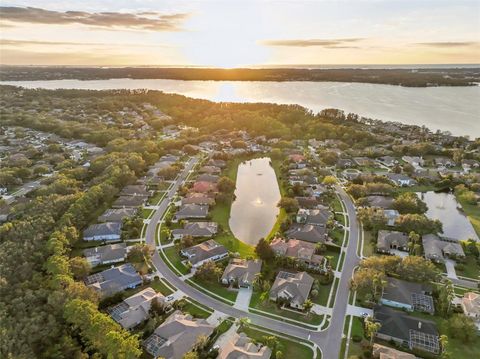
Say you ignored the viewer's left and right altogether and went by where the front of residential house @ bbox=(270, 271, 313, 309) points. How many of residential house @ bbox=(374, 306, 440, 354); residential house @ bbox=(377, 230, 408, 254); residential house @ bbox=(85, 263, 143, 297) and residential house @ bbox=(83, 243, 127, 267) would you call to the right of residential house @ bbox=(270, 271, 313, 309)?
2

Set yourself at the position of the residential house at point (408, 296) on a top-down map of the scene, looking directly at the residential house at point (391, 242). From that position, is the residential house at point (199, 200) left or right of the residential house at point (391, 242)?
left

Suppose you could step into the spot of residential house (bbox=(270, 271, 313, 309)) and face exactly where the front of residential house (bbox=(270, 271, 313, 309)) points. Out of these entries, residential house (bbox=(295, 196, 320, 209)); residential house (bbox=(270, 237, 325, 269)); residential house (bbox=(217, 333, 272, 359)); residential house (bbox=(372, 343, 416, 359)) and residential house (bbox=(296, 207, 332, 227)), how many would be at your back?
3

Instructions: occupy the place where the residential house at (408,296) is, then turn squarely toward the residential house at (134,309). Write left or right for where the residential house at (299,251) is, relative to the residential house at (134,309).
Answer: right

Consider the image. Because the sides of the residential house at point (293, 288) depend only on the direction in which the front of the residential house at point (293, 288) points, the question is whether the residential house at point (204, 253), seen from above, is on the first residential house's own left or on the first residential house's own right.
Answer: on the first residential house's own right

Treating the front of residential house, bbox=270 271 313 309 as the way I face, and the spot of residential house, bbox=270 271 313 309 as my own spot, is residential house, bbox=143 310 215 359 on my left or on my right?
on my right

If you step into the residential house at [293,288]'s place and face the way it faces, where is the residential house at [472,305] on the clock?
the residential house at [472,305] is roughly at 9 o'clock from the residential house at [293,288].

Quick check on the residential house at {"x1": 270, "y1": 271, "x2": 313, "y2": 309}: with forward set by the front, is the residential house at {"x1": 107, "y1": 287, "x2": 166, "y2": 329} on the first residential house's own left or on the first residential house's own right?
on the first residential house's own right

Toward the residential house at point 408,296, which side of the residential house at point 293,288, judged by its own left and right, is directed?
left

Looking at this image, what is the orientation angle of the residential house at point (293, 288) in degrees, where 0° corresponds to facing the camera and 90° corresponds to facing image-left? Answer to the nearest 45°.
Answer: approximately 0°

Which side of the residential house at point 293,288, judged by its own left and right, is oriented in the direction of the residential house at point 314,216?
back

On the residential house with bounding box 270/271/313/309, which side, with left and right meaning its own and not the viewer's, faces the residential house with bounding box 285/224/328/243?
back

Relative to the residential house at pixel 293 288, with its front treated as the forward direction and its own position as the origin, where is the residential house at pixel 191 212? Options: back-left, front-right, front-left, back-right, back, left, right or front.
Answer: back-right

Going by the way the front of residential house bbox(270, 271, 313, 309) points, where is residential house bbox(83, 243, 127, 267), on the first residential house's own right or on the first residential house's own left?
on the first residential house's own right
